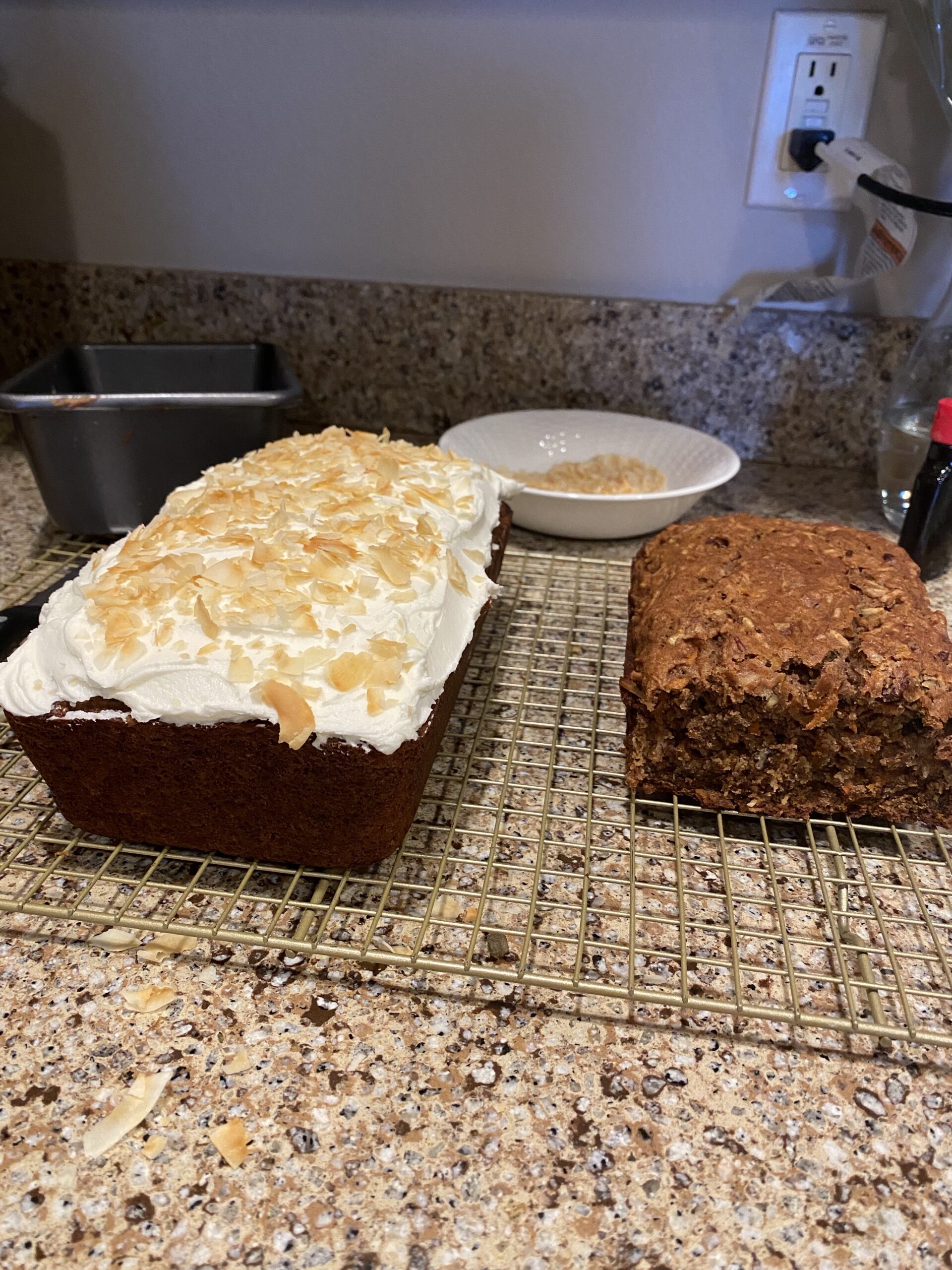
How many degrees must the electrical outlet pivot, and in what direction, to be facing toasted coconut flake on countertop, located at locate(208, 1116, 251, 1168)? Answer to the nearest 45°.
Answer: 0° — it already faces it

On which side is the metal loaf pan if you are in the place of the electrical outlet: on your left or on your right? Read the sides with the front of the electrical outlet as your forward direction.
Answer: on your right

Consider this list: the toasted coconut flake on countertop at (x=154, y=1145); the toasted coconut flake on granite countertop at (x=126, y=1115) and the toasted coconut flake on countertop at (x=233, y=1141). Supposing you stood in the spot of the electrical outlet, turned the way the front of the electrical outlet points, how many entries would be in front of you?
3

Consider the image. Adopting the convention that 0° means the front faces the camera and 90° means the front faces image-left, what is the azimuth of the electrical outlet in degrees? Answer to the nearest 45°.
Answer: approximately 0°

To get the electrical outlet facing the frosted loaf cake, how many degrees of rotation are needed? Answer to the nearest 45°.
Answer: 0° — it already faces it
